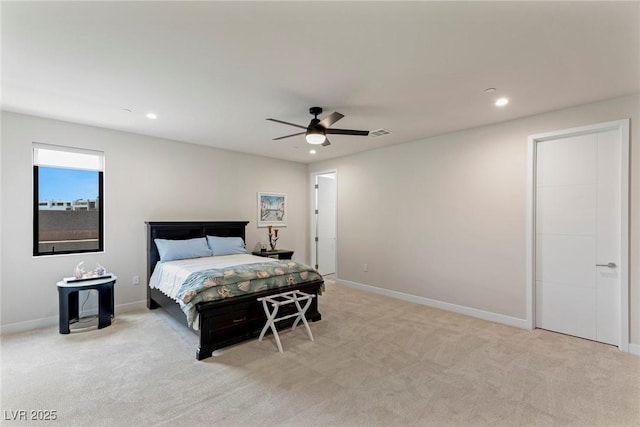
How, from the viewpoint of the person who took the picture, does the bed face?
facing the viewer and to the right of the viewer

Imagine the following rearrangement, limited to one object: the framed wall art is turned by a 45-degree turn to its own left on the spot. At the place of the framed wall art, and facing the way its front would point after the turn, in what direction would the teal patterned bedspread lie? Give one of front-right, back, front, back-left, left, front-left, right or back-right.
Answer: right

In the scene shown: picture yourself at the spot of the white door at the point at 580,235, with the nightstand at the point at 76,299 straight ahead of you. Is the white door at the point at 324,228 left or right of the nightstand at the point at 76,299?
right

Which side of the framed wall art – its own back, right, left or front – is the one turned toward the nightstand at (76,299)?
right

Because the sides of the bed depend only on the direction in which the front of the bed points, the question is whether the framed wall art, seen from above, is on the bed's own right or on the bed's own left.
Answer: on the bed's own left

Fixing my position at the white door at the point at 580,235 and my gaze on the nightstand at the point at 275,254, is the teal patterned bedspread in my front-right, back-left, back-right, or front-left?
front-left

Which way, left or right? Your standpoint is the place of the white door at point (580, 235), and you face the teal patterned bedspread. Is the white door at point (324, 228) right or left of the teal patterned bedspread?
right

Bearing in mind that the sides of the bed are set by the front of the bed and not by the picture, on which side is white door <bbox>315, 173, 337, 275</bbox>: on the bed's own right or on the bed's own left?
on the bed's own left

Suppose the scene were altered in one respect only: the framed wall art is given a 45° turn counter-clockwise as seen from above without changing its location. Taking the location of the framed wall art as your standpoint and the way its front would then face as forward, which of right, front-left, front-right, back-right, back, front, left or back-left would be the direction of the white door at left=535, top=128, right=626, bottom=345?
front-right

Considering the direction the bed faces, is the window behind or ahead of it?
behind

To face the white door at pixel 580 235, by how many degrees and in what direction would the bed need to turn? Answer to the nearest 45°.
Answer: approximately 45° to its left
